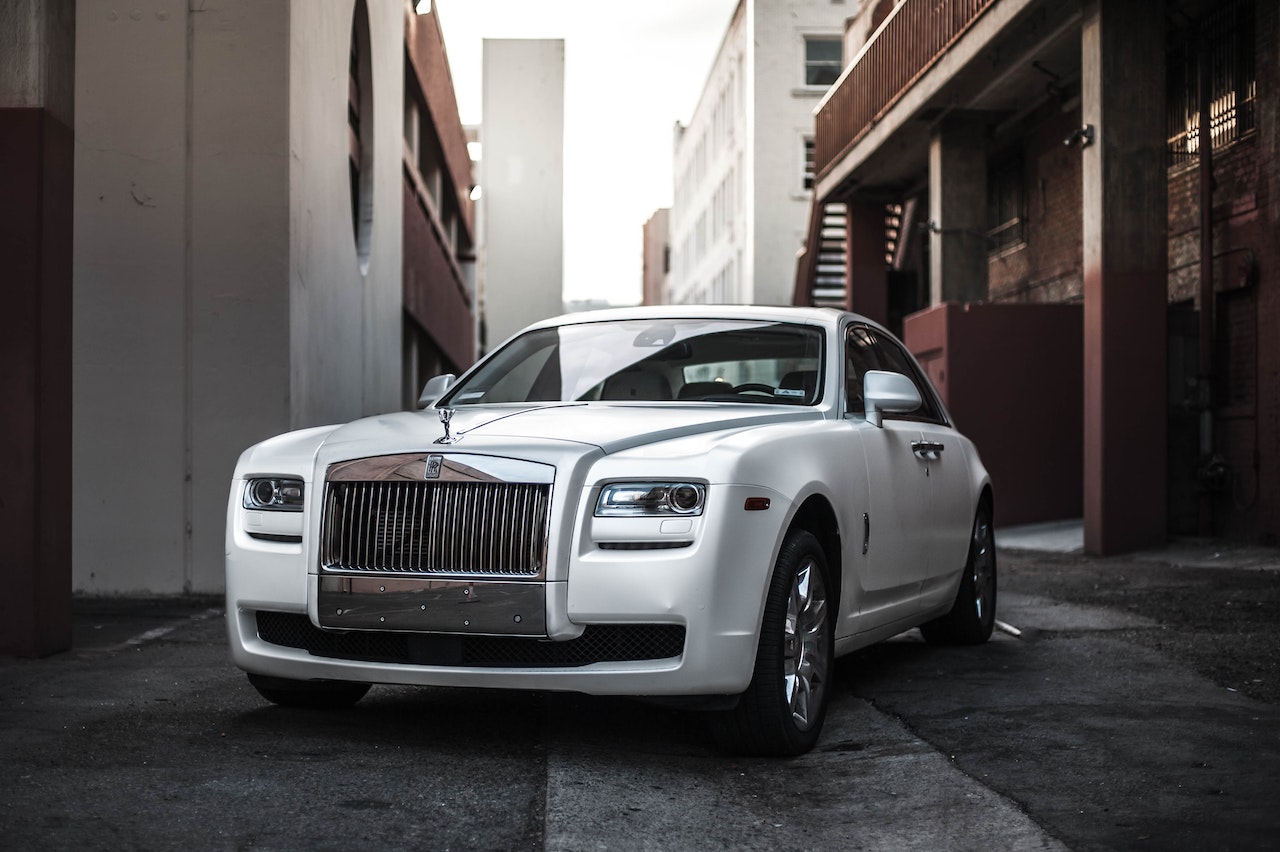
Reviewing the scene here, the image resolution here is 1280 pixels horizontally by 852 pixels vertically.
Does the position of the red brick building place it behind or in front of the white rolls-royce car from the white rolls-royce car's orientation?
behind

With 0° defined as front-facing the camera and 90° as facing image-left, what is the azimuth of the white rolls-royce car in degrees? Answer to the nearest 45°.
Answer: approximately 45°
